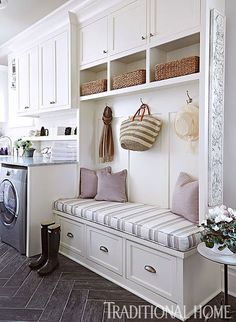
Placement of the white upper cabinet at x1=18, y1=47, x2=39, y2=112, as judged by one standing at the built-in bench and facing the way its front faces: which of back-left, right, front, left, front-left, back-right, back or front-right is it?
right

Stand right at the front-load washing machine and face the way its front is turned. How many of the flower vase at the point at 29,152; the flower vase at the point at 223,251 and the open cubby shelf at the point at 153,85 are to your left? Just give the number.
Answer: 2

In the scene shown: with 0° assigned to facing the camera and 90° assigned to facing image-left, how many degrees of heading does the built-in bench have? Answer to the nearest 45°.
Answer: approximately 45°

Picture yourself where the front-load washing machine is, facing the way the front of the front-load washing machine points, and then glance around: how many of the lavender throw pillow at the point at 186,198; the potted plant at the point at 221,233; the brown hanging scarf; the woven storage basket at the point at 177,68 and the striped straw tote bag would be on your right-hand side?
0

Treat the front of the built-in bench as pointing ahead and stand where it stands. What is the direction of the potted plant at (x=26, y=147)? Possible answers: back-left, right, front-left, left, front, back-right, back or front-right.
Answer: right

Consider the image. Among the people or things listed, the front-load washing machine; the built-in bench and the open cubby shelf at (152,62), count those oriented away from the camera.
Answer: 0

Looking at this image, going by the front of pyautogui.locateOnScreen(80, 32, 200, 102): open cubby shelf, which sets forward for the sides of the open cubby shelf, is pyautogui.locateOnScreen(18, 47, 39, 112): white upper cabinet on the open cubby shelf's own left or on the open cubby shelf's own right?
on the open cubby shelf's own right

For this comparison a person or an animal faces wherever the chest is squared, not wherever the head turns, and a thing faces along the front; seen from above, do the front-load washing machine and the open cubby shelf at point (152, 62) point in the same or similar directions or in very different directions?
same or similar directions

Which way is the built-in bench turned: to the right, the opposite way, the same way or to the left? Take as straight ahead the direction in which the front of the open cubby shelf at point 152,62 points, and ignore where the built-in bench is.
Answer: the same way

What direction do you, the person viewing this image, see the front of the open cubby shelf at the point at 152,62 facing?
facing the viewer and to the left of the viewer

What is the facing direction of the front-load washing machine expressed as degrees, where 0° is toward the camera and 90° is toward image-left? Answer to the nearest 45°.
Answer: approximately 45°

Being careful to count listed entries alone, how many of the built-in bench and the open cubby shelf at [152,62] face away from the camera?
0

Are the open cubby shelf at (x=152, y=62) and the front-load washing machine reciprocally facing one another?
no

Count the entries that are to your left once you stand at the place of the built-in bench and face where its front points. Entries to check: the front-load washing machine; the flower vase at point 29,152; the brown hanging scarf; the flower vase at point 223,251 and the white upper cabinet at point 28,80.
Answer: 1
